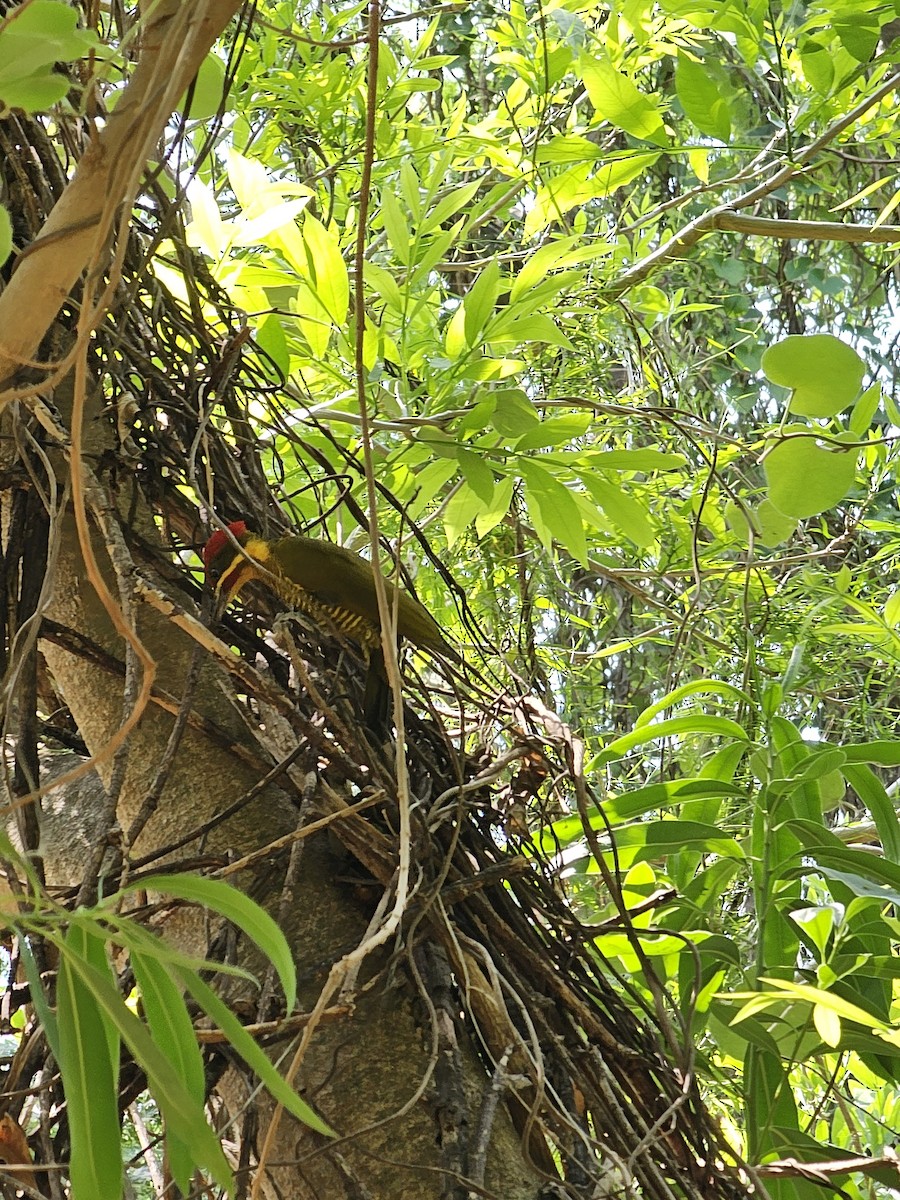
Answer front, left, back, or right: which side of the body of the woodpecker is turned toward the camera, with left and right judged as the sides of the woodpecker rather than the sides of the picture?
left
